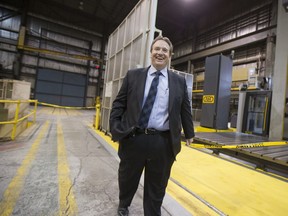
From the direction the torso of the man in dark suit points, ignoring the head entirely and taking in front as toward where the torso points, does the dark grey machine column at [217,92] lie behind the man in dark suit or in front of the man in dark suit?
behind

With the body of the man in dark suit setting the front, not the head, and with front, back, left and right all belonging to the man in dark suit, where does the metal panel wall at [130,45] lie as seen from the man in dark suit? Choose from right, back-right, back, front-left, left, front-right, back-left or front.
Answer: back

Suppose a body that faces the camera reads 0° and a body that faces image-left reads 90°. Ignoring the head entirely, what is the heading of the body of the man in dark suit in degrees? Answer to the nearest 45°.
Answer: approximately 0°

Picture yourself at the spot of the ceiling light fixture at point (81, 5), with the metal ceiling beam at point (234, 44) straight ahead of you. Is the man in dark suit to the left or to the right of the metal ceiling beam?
right

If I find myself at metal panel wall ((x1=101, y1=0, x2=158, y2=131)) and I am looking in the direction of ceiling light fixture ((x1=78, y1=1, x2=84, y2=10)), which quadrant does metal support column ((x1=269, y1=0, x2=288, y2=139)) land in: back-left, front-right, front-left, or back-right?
back-right

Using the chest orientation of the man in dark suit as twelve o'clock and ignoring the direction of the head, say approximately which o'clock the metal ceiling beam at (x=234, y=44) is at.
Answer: The metal ceiling beam is roughly at 7 o'clock from the man in dark suit.

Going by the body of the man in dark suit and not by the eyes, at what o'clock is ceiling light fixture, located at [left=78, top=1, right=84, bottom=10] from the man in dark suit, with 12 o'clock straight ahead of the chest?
The ceiling light fixture is roughly at 5 o'clock from the man in dark suit.

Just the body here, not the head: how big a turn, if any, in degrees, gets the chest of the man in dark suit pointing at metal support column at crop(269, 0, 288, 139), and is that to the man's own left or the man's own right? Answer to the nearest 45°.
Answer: approximately 135° to the man's own left
